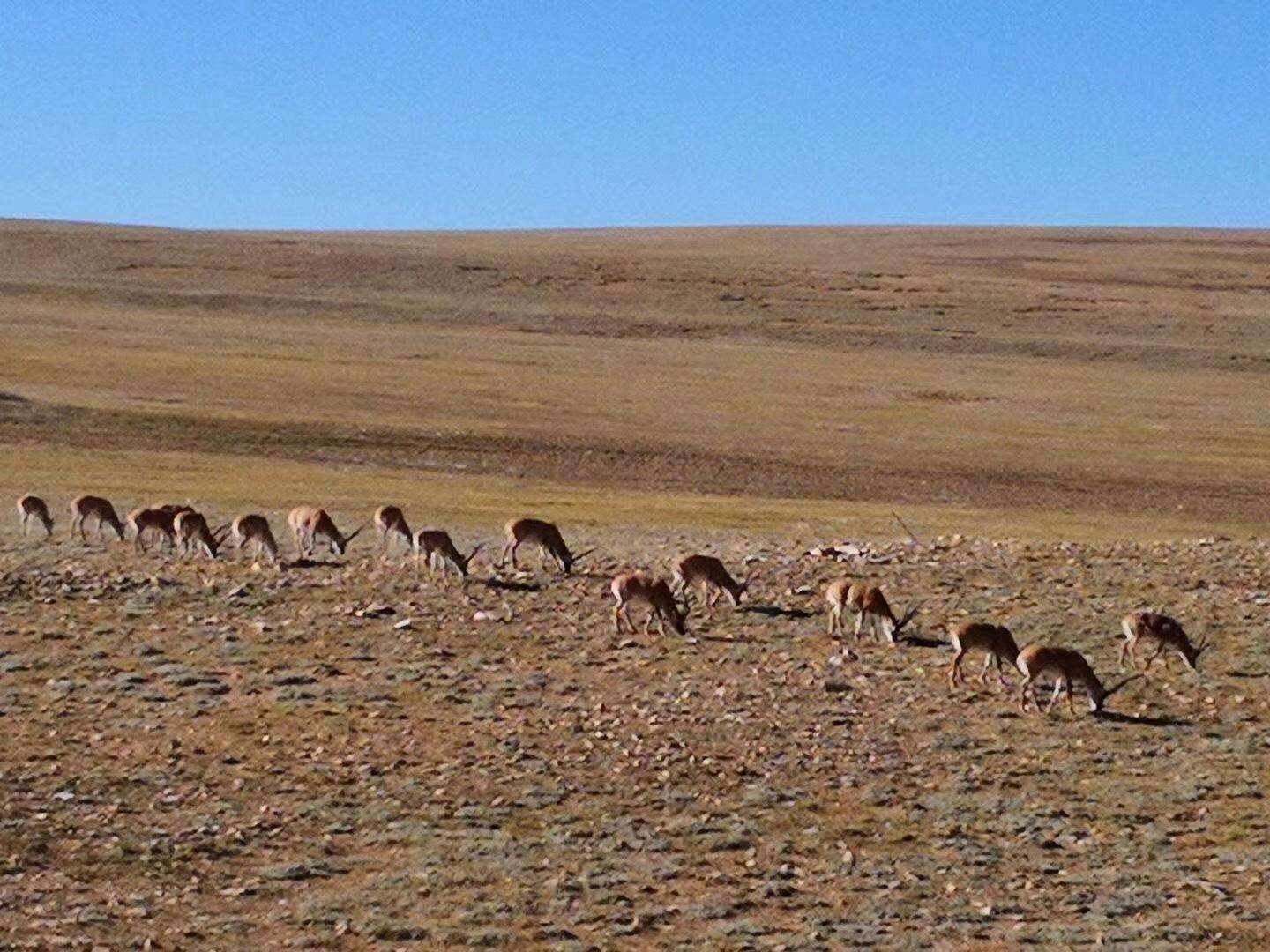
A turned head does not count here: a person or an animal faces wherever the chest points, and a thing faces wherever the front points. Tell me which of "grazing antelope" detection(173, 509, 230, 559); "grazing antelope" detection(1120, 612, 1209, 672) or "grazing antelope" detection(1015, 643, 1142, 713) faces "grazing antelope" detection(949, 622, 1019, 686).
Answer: "grazing antelope" detection(173, 509, 230, 559)

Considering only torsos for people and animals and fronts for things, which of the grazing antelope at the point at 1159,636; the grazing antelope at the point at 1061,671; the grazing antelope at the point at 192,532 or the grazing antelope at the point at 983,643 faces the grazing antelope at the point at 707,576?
the grazing antelope at the point at 192,532

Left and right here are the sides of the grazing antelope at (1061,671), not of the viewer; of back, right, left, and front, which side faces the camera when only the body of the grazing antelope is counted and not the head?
right

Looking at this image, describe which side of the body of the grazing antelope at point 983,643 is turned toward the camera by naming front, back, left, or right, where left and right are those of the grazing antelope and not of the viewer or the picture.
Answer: right

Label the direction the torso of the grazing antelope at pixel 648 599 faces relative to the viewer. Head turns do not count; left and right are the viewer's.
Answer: facing to the right of the viewer

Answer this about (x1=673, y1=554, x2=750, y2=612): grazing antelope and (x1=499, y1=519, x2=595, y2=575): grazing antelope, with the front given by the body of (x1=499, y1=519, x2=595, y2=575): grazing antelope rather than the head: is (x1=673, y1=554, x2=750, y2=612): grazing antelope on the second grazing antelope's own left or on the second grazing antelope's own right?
on the second grazing antelope's own right

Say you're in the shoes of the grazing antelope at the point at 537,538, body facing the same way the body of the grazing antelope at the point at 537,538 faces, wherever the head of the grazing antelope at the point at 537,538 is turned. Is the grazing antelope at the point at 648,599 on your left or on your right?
on your right

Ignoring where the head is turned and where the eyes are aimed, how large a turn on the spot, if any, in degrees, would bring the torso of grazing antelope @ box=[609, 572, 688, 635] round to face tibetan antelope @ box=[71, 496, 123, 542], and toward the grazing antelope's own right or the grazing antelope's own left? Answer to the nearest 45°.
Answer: approximately 135° to the grazing antelope's own left

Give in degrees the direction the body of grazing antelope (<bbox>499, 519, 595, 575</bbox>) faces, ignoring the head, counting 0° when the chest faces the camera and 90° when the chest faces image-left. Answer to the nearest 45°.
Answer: approximately 270°

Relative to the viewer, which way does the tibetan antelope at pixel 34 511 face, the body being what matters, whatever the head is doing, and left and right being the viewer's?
facing to the right of the viewer

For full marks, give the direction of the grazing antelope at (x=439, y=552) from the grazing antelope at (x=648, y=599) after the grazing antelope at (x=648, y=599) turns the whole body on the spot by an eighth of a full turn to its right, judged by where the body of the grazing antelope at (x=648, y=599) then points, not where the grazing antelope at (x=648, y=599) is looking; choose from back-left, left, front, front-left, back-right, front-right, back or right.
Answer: back
